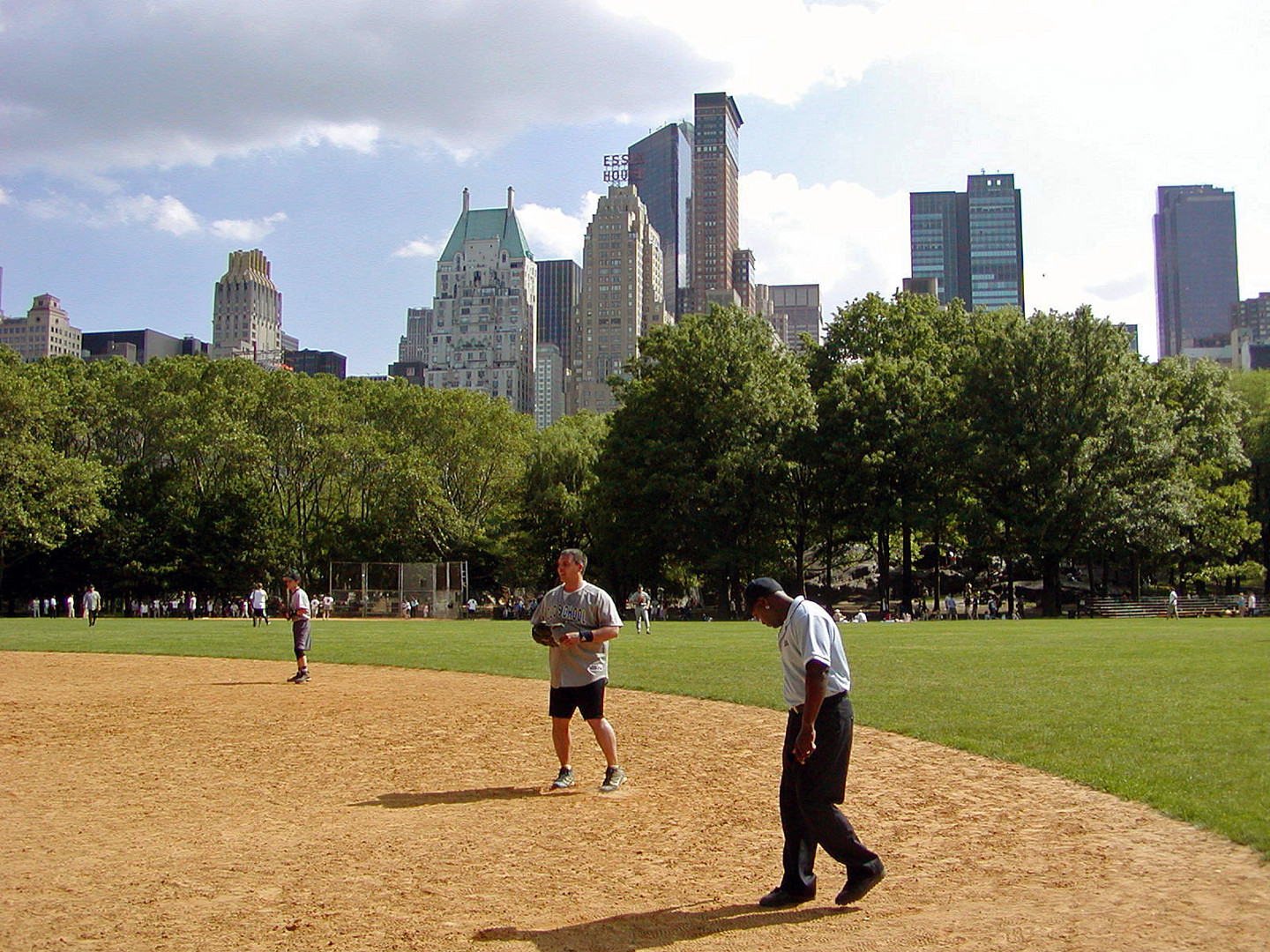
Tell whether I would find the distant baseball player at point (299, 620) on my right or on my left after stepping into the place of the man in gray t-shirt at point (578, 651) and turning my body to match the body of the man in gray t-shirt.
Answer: on my right

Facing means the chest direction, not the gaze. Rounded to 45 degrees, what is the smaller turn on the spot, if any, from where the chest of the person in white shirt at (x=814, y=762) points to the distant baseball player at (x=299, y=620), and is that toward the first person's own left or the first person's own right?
approximately 45° to the first person's own right

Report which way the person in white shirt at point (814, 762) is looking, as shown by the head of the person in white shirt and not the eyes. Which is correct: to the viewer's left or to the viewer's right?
to the viewer's left

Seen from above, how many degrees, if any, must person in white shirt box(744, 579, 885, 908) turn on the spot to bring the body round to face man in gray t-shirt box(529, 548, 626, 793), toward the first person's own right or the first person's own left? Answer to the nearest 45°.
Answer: approximately 45° to the first person's own right

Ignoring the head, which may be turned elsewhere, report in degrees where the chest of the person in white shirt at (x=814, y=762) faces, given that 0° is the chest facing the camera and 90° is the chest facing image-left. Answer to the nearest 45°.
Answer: approximately 90°

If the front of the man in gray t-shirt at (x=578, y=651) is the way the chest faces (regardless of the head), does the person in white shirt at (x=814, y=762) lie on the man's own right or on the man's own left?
on the man's own left
